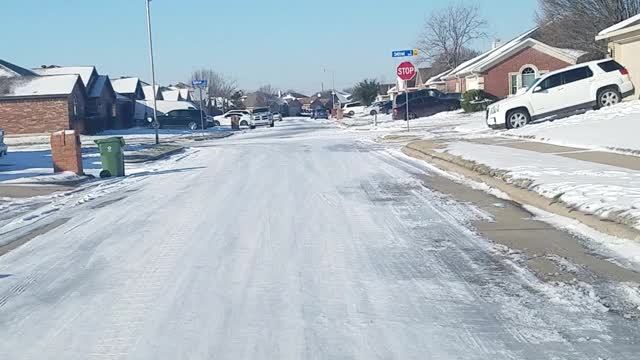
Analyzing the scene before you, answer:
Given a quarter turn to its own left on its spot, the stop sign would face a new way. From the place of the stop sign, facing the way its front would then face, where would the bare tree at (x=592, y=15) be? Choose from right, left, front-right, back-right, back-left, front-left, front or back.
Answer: front-left

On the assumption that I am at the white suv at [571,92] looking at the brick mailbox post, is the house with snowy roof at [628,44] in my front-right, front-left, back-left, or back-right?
back-right

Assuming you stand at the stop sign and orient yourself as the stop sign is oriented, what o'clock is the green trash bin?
The green trash bin is roughly at 1 o'clock from the stop sign.

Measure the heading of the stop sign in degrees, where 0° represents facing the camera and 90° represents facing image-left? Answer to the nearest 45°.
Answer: approximately 0°

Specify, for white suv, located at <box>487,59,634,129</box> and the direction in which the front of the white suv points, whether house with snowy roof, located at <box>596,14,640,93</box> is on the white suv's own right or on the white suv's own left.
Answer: on the white suv's own right

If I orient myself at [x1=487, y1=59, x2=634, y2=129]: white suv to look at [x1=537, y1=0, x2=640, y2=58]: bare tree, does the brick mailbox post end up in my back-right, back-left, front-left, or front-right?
back-left

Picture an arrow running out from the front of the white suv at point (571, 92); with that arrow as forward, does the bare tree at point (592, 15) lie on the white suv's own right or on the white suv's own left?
on the white suv's own right

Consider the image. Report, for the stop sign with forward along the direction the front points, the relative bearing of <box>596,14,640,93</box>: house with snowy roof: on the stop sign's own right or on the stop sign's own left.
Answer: on the stop sign's own left
